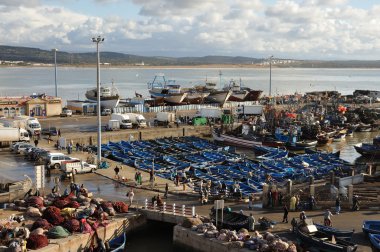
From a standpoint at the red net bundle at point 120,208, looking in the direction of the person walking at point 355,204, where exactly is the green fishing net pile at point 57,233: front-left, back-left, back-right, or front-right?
back-right

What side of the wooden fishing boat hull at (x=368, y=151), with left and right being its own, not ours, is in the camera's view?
left
